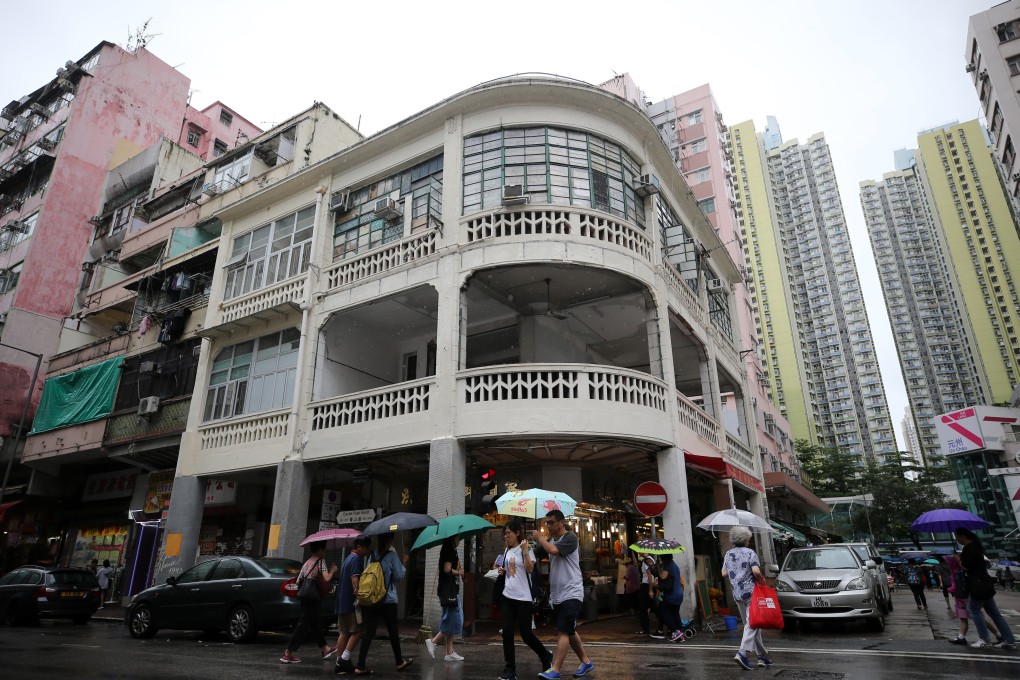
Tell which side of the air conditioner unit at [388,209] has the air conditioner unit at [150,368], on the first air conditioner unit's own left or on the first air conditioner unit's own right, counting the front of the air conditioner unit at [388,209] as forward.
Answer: on the first air conditioner unit's own right

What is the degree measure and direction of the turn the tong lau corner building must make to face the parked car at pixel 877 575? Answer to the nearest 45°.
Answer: approximately 45° to its left

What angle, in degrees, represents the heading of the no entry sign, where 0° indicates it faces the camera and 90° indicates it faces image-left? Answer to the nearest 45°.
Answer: approximately 0°

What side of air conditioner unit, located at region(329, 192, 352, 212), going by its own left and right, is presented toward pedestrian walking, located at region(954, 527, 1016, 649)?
left

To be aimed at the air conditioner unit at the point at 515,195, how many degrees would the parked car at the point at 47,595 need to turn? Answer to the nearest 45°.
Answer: approximately 180°

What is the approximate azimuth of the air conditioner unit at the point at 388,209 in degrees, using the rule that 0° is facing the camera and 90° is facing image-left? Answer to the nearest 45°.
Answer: approximately 45°
